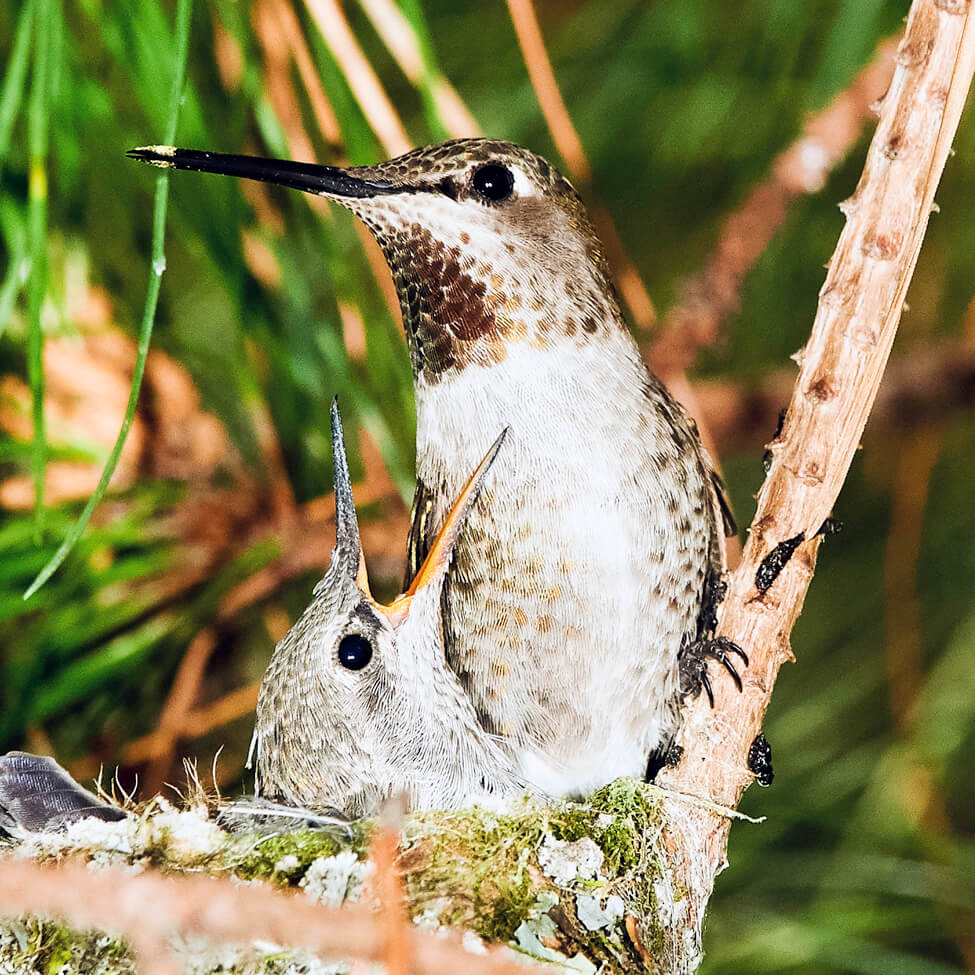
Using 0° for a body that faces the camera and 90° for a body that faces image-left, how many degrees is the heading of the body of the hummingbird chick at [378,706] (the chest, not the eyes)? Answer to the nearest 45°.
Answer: approximately 270°

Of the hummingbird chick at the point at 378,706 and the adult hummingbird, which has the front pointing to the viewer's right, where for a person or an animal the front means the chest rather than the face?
the hummingbird chick

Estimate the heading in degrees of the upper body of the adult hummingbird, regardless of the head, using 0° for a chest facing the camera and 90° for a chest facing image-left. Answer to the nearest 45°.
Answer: approximately 45°

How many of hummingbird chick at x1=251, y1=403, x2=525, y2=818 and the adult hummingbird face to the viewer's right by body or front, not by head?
1
